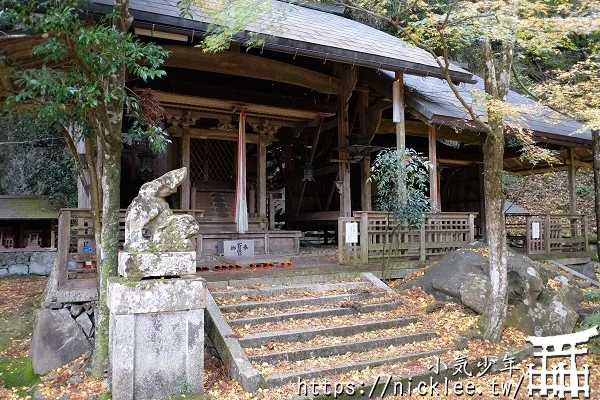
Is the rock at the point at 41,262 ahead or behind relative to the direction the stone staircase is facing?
behind

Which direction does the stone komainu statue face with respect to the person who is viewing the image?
facing to the right of the viewer

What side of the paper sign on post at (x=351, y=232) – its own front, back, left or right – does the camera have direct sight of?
front

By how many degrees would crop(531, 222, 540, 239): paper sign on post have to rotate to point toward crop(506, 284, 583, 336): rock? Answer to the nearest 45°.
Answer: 0° — it already faces it

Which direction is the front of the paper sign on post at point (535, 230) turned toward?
toward the camera

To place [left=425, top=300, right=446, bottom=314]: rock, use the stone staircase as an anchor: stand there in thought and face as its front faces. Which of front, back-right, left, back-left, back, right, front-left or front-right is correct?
left

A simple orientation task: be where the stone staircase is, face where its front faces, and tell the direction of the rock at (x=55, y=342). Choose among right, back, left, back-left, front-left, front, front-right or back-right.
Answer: back-right

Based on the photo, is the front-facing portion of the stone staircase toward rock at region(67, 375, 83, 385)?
no

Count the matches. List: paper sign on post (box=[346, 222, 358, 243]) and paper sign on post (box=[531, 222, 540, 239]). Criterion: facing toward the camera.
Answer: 2

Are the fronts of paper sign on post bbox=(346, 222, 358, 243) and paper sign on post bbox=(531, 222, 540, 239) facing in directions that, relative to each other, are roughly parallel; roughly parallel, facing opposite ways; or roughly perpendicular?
roughly parallel

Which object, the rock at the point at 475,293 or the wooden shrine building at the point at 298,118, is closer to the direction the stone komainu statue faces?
the rock

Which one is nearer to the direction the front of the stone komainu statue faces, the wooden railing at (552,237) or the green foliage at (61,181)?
the wooden railing

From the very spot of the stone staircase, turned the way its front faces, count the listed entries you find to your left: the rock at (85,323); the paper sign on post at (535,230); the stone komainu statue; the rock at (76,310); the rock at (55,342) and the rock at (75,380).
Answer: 1

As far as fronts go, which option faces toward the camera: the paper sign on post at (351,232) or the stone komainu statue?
the paper sign on post

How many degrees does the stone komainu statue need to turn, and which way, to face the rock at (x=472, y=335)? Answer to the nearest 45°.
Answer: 0° — it already faces it

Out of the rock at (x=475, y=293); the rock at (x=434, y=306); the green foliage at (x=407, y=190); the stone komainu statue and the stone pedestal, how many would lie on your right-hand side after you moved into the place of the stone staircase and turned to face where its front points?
2

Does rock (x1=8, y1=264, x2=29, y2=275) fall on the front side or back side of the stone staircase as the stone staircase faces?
on the back side

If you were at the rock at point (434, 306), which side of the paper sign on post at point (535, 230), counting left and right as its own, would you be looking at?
front

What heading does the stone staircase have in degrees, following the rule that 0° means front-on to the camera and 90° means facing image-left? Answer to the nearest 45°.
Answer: approximately 315°

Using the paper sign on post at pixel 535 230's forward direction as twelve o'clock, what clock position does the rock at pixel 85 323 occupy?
The rock is roughly at 1 o'clock from the paper sign on post.
